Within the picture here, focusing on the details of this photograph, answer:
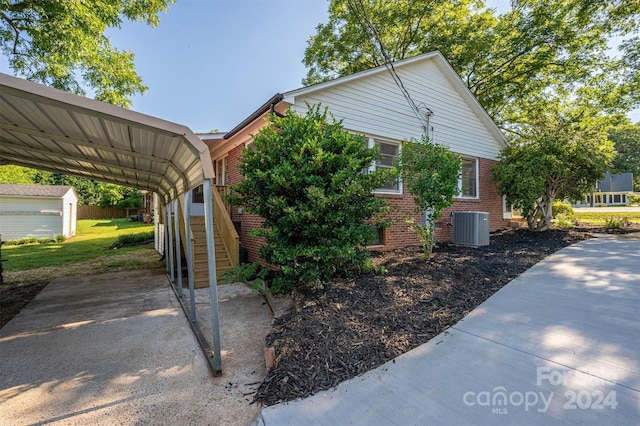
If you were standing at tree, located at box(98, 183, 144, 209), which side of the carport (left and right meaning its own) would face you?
back

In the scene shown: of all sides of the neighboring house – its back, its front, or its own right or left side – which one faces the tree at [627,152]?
back

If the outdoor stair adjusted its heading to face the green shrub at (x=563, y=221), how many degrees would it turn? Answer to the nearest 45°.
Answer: approximately 90° to its left

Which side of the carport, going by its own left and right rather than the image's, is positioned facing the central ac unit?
left

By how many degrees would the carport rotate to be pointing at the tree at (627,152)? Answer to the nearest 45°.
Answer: approximately 90° to its left

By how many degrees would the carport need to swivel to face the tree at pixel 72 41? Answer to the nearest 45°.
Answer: approximately 180°

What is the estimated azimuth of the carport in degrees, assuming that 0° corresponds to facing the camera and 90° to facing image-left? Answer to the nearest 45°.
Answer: approximately 0°

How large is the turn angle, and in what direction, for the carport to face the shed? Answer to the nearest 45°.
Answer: approximately 180°

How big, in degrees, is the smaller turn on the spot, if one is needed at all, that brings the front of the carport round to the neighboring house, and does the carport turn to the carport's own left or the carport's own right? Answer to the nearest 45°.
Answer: approximately 90° to the carport's own left
